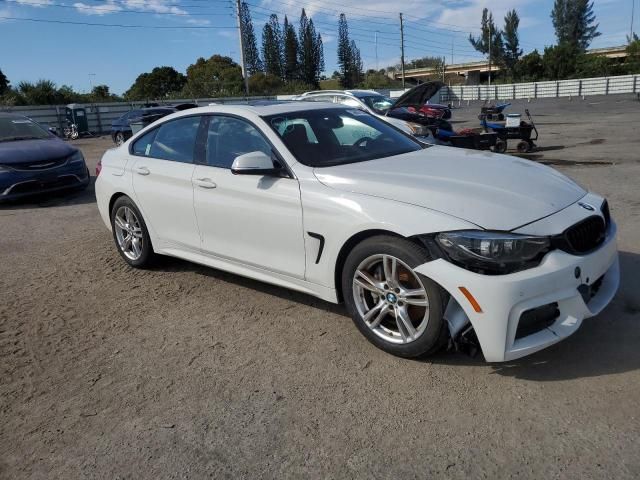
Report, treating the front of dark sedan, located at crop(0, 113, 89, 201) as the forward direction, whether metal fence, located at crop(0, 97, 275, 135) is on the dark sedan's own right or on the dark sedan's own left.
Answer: on the dark sedan's own left

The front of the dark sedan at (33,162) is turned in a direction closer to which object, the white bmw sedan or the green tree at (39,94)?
the white bmw sedan

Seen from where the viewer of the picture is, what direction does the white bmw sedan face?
facing the viewer and to the right of the viewer

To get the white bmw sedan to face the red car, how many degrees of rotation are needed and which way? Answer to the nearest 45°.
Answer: approximately 135° to its left

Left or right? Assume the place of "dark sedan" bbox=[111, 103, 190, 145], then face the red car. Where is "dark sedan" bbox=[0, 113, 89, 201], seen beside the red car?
right

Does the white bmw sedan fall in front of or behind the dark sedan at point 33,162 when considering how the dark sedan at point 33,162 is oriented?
in front

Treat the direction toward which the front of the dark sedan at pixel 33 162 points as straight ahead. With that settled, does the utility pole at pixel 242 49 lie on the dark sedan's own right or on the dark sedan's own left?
on the dark sedan's own left

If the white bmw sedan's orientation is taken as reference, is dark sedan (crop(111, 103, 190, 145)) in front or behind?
behind

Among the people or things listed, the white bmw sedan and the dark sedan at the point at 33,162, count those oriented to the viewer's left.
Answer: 0

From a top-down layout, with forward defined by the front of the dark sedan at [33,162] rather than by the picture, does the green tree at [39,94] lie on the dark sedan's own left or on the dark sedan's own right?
on the dark sedan's own left

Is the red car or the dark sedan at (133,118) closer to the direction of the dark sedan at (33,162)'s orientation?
the red car

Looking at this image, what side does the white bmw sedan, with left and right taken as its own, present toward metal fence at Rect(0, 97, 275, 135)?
back

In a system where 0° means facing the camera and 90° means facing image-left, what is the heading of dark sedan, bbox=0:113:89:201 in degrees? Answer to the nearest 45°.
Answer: approximately 315°
